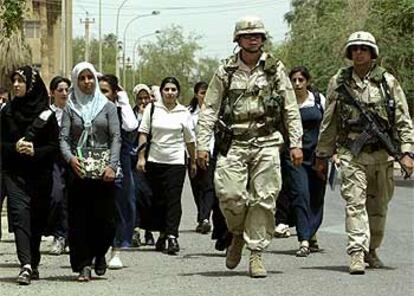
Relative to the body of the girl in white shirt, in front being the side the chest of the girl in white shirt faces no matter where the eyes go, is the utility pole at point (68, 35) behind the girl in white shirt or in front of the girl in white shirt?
behind

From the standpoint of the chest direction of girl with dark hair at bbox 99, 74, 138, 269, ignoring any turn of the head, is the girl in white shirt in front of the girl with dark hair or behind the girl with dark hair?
behind

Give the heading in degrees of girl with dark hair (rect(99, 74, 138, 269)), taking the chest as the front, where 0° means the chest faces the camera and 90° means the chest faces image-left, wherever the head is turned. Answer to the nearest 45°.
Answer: approximately 45°

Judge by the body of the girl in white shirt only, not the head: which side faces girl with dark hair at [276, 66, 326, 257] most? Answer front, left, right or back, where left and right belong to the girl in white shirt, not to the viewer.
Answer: left

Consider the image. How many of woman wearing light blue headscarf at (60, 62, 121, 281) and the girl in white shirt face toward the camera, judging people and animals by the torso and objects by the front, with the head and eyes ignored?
2

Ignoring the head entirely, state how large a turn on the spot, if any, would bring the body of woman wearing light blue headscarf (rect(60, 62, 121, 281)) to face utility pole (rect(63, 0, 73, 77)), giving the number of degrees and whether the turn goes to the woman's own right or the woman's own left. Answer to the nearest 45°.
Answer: approximately 180°
